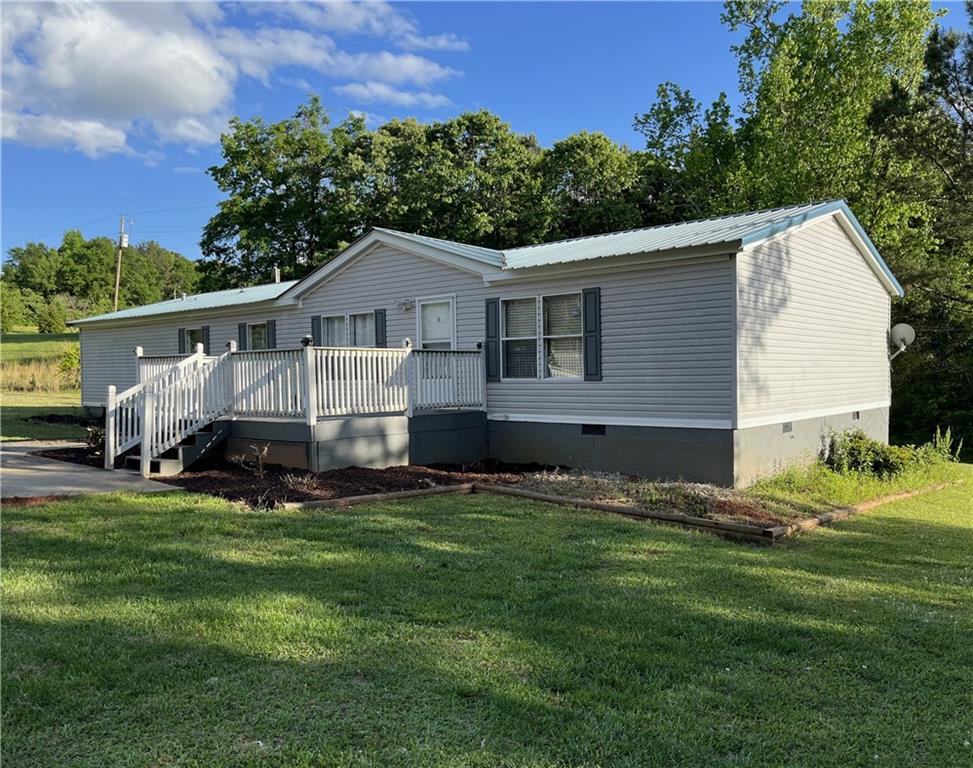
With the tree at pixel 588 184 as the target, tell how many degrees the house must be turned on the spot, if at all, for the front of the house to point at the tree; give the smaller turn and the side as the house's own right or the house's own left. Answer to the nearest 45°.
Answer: approximately 135° to the house's own right

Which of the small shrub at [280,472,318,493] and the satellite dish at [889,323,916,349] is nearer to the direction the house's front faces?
the small shrub

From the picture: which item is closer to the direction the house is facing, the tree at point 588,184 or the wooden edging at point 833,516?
the wooden edging

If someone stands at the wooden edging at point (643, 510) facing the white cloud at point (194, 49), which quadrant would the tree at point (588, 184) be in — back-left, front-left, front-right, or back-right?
front-right

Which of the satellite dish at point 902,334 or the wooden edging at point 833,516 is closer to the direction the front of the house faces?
the wooden edging

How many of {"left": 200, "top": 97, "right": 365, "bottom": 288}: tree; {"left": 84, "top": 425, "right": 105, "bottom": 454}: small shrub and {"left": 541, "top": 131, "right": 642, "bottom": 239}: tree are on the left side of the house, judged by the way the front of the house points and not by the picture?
0

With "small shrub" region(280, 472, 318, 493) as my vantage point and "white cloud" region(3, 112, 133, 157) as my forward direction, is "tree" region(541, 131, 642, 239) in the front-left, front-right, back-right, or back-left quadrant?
front-right

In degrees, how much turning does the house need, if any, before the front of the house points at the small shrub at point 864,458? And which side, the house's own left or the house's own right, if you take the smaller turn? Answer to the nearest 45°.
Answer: approximately 135° to the house's own left

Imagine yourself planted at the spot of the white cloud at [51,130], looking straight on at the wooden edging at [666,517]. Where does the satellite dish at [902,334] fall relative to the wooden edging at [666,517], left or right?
left

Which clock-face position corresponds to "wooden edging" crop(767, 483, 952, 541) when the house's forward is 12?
The wooden edging is roughly at 9 o'clock from the house.

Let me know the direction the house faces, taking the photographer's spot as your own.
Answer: facing the viewer and to the left of the viewer
